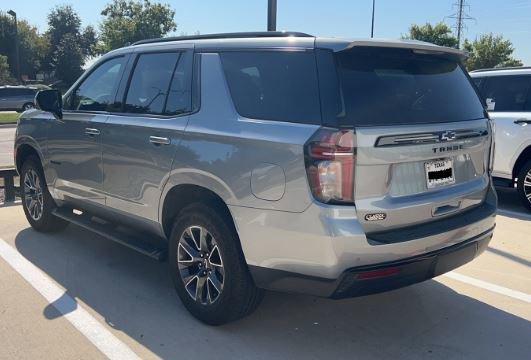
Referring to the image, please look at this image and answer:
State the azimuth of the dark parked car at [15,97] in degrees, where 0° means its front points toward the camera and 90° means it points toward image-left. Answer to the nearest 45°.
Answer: approximately 90°

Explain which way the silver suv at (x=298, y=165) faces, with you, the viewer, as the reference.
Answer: facing away from the viewer and to the left of the viewer

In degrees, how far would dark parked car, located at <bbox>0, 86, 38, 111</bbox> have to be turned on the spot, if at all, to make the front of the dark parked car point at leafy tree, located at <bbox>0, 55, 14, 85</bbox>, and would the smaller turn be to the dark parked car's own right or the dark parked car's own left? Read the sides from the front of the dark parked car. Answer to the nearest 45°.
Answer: approximately 90° to the dark parked car's own right

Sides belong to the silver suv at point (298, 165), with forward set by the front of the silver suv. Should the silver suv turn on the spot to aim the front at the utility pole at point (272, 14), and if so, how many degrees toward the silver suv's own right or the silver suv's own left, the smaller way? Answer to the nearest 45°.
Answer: approximately 45° to the silver suv's own right

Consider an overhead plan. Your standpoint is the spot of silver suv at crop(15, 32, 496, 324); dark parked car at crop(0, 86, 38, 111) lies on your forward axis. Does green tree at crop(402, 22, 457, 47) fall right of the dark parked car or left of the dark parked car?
right

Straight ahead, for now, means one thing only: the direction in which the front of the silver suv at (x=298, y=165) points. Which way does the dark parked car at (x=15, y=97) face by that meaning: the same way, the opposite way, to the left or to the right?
to the left

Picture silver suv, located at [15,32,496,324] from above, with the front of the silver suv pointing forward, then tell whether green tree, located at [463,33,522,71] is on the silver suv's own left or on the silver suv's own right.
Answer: on the silver suv's own right
